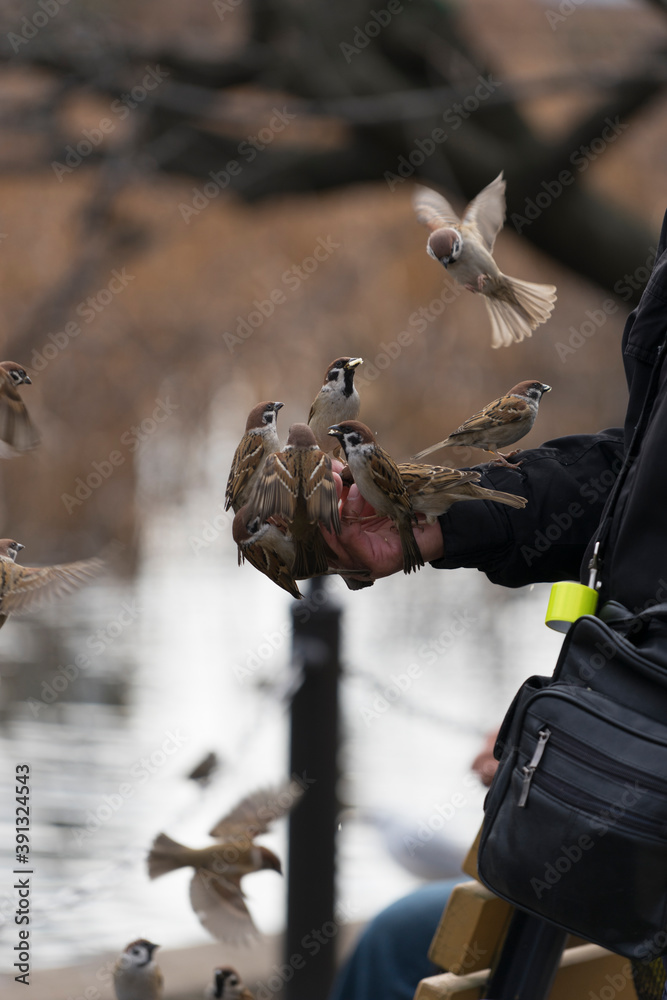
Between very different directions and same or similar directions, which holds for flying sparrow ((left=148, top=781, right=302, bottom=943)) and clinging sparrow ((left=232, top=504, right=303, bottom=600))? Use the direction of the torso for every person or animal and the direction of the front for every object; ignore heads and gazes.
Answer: very different directions

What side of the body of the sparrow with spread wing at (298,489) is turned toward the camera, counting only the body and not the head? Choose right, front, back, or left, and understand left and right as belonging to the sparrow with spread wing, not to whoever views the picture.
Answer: back

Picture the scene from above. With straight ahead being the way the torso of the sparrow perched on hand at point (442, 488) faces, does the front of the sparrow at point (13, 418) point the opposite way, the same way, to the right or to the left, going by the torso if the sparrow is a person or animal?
the opposite way

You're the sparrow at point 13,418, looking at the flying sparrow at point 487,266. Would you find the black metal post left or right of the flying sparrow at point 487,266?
left

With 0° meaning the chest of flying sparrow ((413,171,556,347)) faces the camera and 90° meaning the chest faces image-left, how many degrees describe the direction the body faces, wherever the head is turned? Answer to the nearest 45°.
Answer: approximately 45°

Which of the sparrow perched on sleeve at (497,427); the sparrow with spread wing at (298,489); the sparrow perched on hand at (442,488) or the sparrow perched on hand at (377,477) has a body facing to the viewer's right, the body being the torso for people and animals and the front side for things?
the sparrow perched on sleeve at (497,427)

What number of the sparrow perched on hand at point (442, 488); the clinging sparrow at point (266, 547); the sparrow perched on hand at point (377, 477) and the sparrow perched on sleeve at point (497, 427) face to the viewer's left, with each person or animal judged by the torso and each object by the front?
3

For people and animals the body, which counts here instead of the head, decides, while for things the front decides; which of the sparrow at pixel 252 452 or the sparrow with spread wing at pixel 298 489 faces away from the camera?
the sparrow with spread wing

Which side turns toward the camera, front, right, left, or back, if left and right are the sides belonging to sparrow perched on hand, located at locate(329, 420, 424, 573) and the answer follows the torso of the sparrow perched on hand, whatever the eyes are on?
left

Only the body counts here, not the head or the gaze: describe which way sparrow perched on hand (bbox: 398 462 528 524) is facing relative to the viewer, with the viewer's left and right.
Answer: facing to the left of the viewer

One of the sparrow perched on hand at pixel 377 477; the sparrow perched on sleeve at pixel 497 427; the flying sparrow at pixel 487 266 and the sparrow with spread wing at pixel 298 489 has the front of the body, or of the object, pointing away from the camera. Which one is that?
the sparrow with spread wing

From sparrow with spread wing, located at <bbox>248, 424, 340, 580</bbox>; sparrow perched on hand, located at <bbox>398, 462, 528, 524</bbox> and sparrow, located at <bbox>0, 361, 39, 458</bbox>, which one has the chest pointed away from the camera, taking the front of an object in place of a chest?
the sparrow with spread wing

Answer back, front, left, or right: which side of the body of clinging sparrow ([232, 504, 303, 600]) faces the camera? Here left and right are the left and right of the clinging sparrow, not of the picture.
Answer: left

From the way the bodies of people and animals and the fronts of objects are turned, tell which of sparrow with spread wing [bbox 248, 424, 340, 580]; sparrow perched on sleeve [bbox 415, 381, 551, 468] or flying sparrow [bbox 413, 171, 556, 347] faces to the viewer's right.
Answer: the sparrow perched on sleeve
